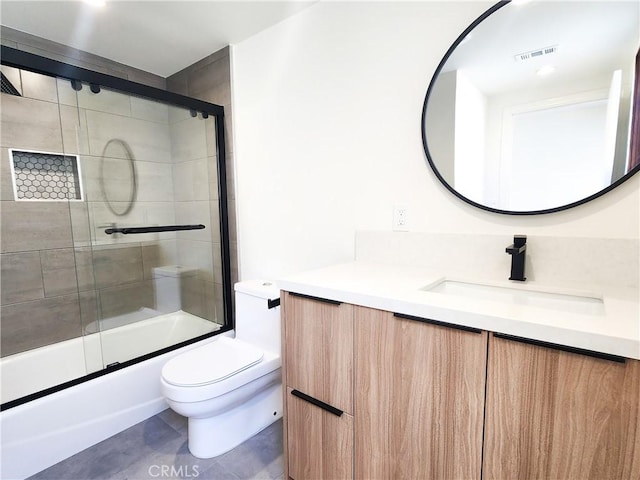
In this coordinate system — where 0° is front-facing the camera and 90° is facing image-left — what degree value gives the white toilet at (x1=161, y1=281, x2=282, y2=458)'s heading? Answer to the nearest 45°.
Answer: approximately 45°

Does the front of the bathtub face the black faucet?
yes

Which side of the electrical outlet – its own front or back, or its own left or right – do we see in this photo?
front

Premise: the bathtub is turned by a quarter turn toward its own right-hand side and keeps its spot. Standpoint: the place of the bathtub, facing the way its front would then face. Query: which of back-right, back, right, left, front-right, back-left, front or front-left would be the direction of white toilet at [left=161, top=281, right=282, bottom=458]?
left

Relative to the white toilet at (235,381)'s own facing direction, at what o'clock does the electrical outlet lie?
The electrical outlet is roughly at 8 o'clock from the white toilet.

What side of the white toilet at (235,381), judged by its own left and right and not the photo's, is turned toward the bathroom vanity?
left

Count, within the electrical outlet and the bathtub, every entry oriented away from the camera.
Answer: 0

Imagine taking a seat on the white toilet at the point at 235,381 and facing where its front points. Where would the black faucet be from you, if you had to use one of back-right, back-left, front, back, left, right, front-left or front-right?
left

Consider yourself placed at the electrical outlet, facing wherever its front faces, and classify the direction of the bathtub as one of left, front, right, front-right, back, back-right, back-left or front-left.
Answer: right

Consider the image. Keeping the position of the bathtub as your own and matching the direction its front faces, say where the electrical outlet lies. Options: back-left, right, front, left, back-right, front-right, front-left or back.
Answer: front

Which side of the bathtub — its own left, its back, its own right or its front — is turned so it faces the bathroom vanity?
front

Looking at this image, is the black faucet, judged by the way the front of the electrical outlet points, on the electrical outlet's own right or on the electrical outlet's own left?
on the electrical outlet's own left

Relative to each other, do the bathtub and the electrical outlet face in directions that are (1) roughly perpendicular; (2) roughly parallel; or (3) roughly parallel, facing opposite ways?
roughly perpendicular

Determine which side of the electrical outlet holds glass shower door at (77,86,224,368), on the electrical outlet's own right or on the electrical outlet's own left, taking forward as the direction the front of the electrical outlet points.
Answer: on the electrical outlet's own right
